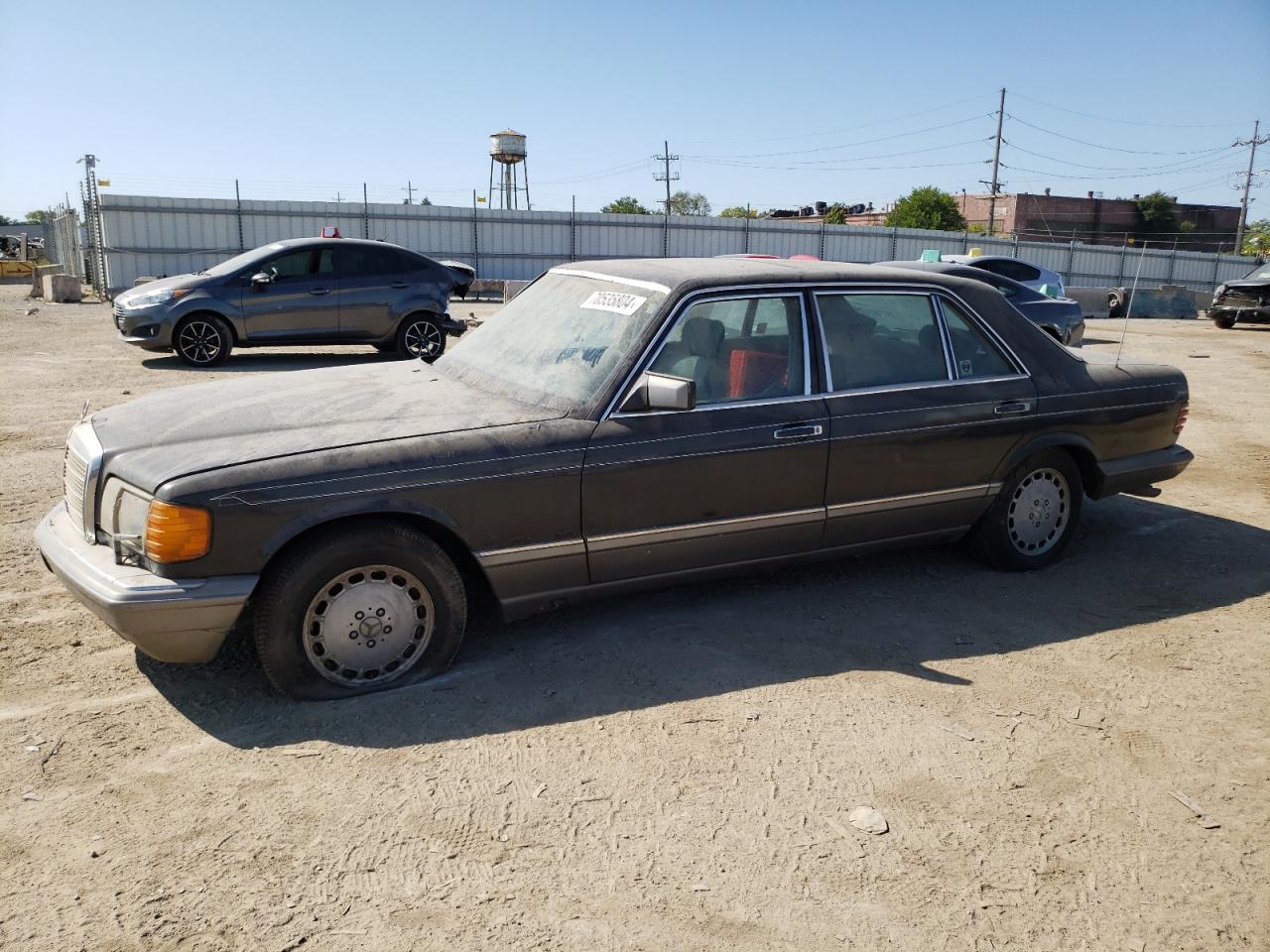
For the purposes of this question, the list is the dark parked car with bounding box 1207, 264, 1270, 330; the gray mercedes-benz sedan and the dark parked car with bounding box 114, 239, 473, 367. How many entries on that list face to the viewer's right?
0

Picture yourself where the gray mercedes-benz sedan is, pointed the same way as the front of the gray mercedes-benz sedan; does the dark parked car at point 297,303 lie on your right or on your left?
on your right

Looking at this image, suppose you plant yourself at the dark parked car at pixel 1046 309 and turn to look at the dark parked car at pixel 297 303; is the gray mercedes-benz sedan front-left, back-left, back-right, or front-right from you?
front-left

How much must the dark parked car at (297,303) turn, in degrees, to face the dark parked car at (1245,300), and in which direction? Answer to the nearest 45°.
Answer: approximately 180°

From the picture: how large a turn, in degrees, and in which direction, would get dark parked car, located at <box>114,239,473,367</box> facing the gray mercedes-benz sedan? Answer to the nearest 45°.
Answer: approximately 90° to its left

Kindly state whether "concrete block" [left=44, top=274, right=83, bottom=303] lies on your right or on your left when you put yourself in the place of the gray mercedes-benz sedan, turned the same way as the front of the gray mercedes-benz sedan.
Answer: on your right

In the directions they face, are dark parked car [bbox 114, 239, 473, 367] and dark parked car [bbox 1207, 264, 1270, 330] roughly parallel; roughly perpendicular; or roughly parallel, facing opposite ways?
roughly parallel

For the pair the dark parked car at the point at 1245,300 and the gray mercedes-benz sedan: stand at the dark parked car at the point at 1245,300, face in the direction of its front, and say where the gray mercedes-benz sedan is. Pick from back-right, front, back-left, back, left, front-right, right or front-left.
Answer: front-left

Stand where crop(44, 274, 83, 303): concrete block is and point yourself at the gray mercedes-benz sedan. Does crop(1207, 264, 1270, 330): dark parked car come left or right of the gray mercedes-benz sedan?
left

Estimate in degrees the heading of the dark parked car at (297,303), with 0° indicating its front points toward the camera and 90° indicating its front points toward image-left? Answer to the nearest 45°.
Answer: approximately 90°

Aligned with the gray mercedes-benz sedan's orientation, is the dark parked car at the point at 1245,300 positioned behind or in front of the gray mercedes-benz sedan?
behind

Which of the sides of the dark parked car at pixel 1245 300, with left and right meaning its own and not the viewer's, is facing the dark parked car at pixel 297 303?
front

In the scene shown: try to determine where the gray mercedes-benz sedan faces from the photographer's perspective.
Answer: facing the viewer and to the left of the viewer

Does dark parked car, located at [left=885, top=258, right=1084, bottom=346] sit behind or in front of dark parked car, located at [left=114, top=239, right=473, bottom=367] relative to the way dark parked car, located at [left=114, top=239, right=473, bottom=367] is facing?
behind

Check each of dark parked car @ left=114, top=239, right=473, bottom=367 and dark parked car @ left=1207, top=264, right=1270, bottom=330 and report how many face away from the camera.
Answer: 0

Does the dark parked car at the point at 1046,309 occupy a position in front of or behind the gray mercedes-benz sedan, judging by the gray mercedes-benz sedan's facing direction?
behind
